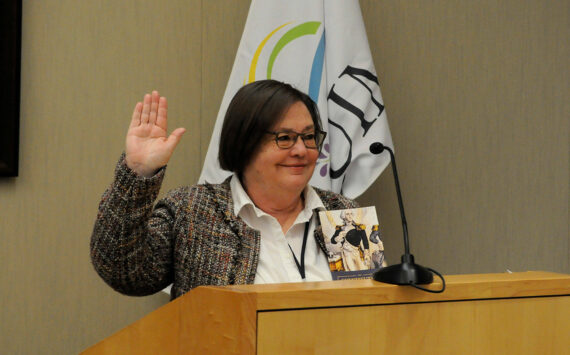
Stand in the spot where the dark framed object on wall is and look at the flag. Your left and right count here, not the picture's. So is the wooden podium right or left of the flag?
right

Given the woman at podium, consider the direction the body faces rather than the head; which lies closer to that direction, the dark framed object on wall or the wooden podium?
the wooden podium

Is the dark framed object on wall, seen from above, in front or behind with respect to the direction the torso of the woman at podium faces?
behind

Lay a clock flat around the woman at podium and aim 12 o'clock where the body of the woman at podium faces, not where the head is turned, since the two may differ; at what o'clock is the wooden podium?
The wooden podium is roughly at 1 o'clock from the woman at podium.

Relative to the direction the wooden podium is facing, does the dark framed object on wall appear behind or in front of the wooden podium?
behind

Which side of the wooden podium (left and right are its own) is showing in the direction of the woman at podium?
back

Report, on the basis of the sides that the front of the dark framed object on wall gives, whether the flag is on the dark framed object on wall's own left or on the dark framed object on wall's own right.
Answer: on the dark framed object on wall's own left

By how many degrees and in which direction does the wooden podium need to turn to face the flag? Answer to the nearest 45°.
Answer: approximately 135° to its left

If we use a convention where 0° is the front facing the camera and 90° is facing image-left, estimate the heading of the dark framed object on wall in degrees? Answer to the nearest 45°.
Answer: approximately 0°
